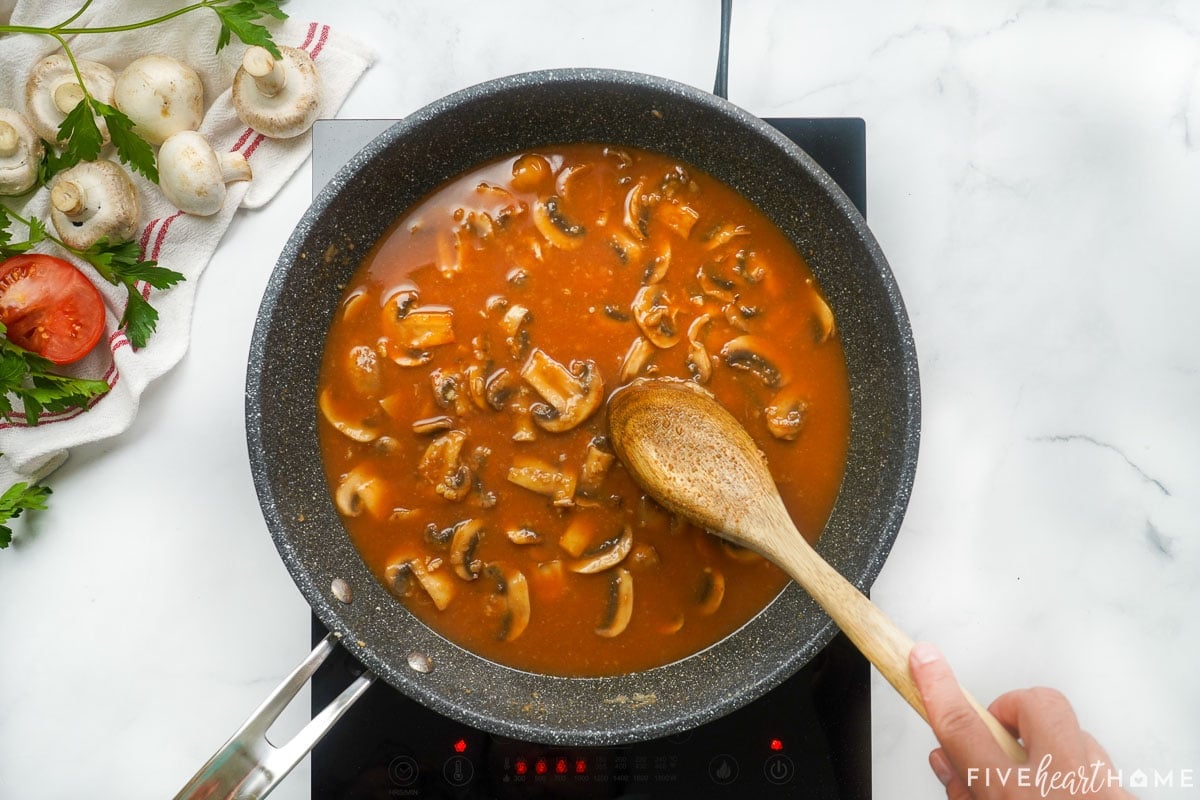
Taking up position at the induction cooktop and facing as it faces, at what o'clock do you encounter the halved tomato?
The halved tomato is roughly at 3 o'clock from the induction cooktop.

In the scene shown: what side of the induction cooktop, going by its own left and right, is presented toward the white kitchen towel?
right

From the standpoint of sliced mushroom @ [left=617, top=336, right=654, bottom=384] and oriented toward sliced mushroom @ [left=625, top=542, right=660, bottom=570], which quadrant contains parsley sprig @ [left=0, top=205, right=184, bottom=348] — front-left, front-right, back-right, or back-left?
back-right

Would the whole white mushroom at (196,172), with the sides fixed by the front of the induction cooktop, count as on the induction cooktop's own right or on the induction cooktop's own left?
on the induction cooktop's own right

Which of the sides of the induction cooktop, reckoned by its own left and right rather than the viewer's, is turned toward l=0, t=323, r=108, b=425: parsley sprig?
right

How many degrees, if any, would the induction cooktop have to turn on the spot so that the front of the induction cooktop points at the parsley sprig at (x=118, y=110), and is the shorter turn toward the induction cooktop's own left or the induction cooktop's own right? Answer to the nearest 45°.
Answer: approximately 90° to the induction cooktop's own right

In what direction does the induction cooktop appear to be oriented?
toward the camera

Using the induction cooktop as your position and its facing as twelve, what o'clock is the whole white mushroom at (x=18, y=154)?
The whole white mushroom is roughly at 3 o'clock from the induction cooktop.

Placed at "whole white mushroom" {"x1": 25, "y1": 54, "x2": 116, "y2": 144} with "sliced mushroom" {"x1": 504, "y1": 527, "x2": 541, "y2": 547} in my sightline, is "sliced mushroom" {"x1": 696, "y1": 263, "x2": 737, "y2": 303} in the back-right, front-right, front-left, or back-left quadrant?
front-left

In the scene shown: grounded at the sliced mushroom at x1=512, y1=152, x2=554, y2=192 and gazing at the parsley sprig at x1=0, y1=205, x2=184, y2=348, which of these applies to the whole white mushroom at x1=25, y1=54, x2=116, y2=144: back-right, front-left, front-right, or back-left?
front-right
